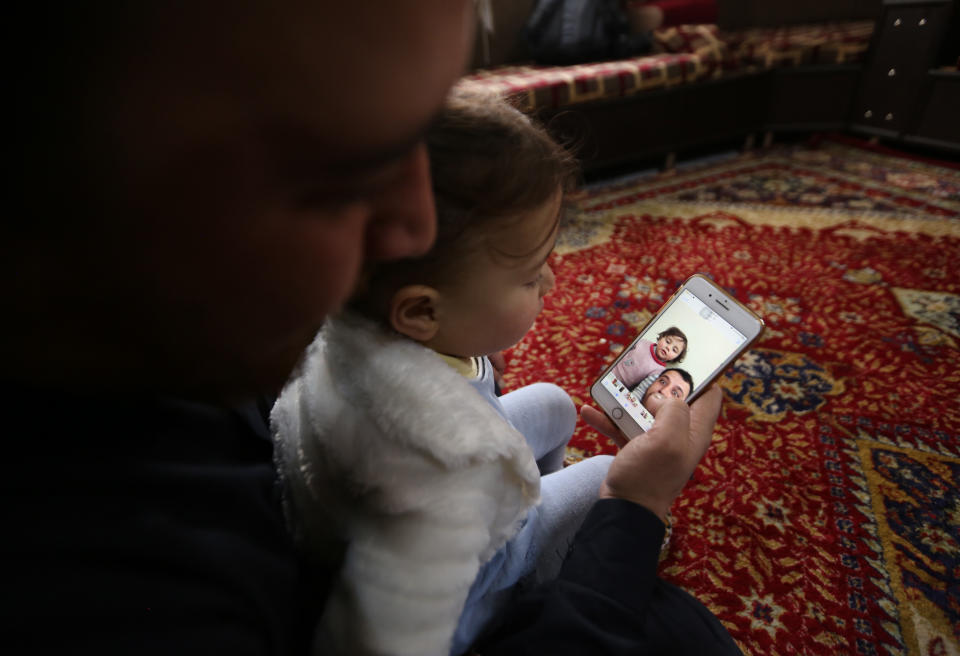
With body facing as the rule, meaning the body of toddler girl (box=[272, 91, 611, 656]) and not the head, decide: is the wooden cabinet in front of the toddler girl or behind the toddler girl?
in front

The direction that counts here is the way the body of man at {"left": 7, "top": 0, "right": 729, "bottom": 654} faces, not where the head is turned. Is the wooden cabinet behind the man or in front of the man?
in front

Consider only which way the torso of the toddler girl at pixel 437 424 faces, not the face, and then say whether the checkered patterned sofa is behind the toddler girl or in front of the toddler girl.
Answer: in front

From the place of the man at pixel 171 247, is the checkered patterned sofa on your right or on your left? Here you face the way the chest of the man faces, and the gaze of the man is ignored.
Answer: on your left

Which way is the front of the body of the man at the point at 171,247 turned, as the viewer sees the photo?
to the viewer's right

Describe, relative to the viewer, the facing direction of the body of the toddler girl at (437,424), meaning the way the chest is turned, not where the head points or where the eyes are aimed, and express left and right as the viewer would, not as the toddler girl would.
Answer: facing away from the viewer and to the right of the viewer

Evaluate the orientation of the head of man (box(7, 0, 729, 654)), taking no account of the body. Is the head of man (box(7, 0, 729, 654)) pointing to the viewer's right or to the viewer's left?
to the viewer's right
